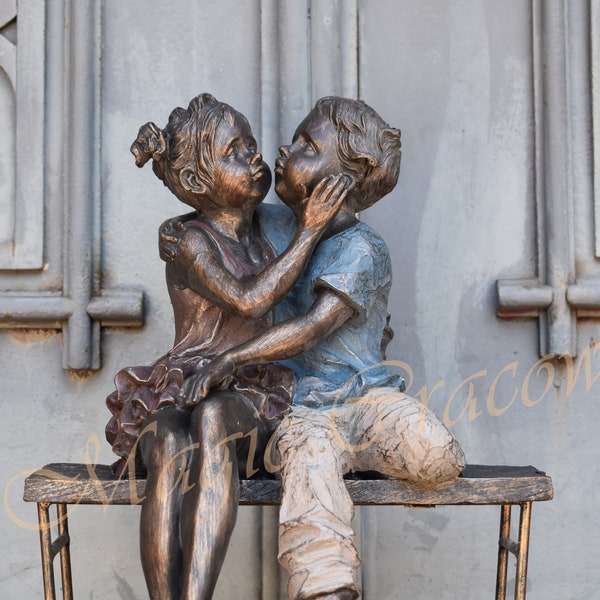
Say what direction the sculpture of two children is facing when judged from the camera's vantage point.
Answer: facing the viewer
